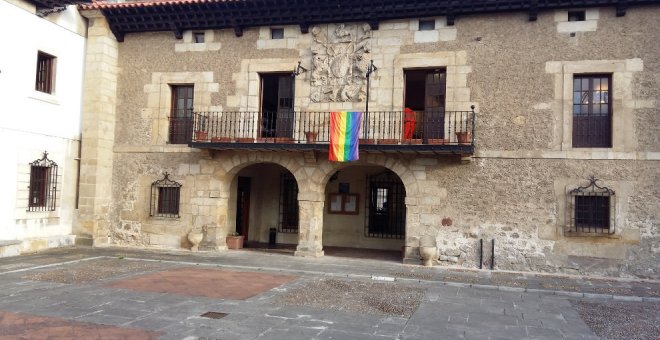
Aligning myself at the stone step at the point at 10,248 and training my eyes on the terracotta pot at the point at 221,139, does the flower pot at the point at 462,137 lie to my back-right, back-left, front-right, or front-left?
front-right

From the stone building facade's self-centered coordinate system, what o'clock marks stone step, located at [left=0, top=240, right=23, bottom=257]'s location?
The stone step is roughly at 3 o'clock from the stone building facade.

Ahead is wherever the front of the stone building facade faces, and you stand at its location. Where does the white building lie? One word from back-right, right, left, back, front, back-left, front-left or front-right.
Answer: right

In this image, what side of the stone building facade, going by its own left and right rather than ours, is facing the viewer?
front
